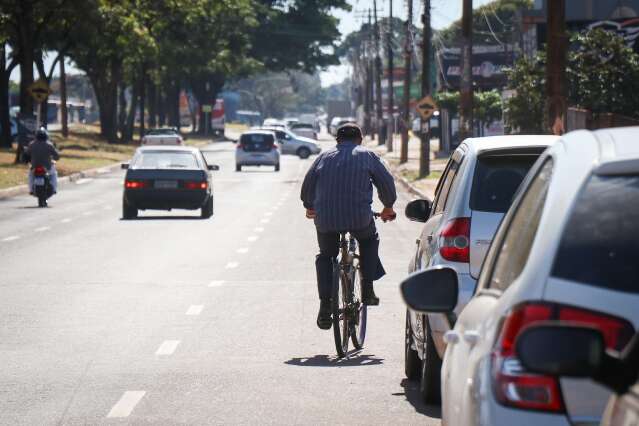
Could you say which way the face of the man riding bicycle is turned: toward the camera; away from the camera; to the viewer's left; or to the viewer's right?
away from the camera

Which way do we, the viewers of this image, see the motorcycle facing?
facing away from the viewer

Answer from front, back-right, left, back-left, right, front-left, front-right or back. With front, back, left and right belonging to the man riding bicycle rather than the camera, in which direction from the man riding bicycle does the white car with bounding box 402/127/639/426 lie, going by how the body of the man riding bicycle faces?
back

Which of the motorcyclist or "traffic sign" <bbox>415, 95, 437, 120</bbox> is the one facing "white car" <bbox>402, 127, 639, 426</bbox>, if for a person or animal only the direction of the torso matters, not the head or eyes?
the traffic sign

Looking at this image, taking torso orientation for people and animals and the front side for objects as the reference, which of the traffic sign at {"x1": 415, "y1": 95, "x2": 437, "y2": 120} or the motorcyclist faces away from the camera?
the motorcyclist

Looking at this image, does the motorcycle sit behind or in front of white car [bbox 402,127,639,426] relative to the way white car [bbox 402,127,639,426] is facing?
in front

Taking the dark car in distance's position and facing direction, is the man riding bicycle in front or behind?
behind

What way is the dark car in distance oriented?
away from the camera

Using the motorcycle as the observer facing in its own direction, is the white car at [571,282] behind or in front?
behind

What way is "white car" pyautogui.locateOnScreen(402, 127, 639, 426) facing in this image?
away from the camera

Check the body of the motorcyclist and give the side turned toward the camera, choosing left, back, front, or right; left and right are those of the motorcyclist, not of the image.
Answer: back

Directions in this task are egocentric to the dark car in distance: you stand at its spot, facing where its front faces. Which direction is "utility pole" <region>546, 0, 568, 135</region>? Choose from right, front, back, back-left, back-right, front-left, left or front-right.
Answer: back-right

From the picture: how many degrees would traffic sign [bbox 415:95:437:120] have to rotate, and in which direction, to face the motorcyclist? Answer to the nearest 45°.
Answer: approximately 45° to its right

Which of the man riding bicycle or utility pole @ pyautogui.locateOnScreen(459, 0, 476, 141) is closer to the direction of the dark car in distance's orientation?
the utility pole

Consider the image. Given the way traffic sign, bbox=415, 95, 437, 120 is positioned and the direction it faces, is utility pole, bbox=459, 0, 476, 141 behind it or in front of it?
in front

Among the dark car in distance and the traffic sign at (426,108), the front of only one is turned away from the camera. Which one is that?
the dark car in distance

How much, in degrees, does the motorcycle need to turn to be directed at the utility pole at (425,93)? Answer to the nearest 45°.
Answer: approximately 45° to its right
